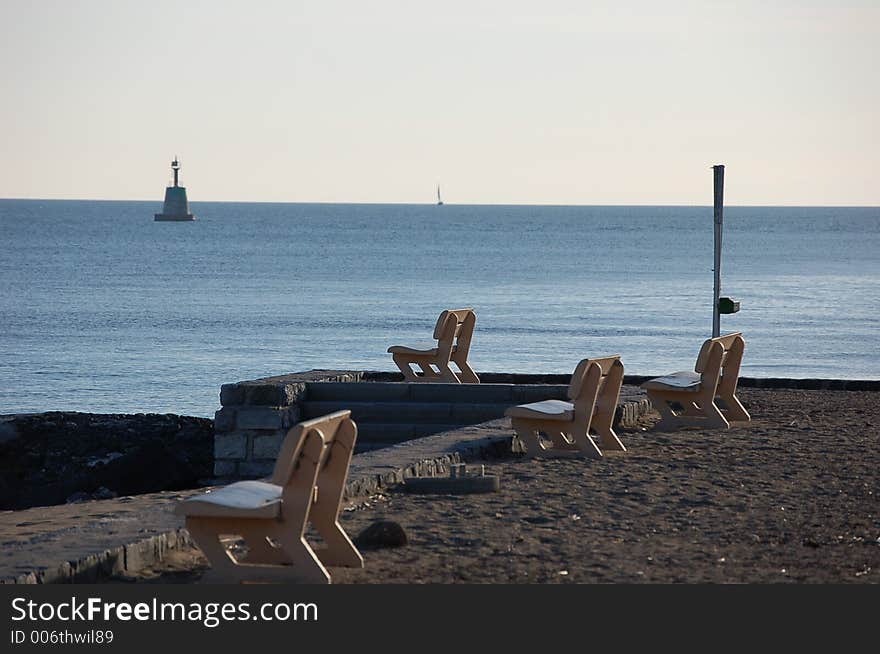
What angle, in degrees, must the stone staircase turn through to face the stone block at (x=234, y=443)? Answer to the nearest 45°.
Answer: approximately 90° to its right

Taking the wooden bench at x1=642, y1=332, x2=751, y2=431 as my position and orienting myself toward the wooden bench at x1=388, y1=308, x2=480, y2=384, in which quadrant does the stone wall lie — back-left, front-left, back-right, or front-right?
front-left

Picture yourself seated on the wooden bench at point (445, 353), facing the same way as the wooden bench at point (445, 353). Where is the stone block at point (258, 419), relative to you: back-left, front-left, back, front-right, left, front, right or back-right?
front-left

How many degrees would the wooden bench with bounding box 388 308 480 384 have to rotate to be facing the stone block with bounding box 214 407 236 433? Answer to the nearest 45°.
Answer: approximately 45° to its left

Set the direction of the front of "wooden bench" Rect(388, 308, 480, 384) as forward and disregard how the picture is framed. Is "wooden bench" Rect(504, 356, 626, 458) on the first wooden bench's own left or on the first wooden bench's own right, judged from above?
on the first wooden bench's own left

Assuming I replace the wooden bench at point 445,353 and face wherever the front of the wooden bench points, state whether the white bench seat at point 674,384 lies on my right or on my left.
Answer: on my left

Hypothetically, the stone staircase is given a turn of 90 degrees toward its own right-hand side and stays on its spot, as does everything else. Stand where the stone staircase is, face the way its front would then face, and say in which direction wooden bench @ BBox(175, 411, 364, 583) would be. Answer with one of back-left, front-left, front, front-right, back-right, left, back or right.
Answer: left

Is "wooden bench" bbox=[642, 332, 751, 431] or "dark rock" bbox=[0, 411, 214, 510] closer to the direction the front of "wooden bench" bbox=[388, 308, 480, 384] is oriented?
the dark rock

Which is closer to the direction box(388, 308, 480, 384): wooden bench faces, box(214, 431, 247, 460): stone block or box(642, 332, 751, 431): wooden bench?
the stone block

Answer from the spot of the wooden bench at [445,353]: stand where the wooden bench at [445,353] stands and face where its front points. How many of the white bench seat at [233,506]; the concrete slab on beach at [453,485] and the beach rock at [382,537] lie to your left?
3

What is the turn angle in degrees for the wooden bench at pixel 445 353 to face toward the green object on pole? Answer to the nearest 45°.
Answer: approximately 180°

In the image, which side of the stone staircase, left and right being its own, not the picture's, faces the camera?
front

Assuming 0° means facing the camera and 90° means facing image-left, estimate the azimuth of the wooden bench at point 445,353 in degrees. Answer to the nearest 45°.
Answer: approximately 90°

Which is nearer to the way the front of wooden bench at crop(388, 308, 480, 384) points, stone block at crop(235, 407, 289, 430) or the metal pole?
the stone block
